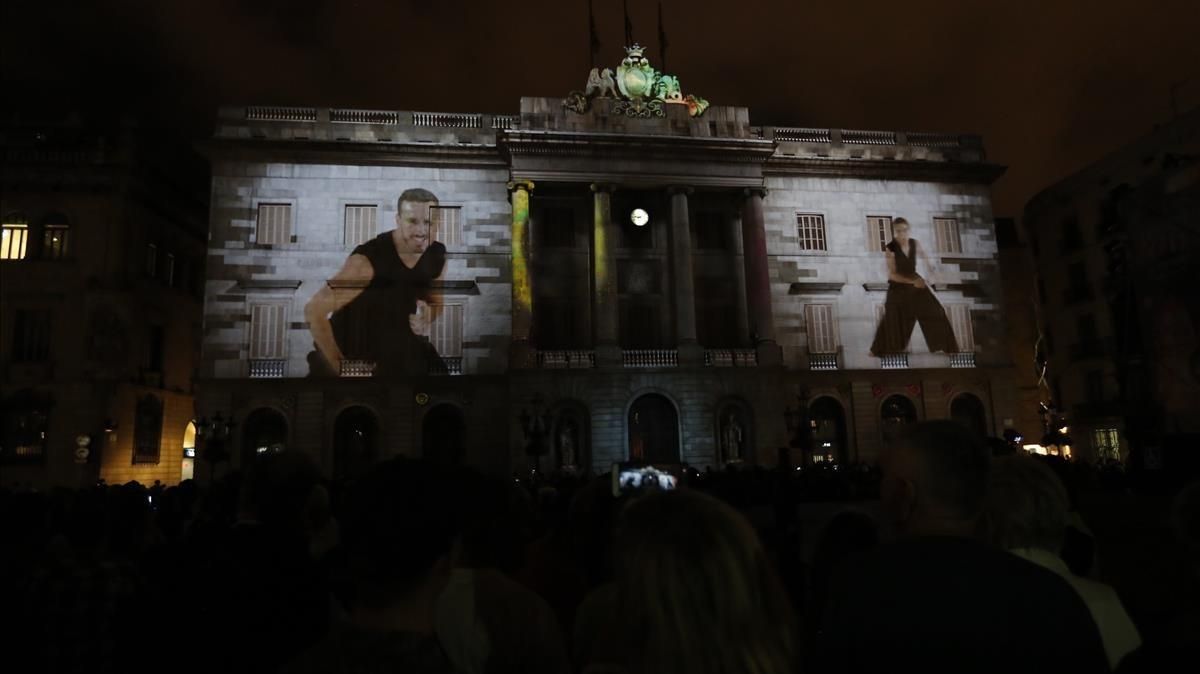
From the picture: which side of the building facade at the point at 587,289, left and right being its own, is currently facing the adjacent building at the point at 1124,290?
left

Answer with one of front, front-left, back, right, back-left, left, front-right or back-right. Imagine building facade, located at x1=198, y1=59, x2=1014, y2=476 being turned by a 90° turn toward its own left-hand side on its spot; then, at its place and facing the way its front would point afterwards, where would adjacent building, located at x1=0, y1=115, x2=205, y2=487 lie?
back

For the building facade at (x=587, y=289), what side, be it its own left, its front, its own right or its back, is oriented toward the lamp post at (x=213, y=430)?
right

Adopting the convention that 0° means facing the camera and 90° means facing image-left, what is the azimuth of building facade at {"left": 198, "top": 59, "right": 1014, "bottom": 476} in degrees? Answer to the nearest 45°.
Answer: approximately 0°
